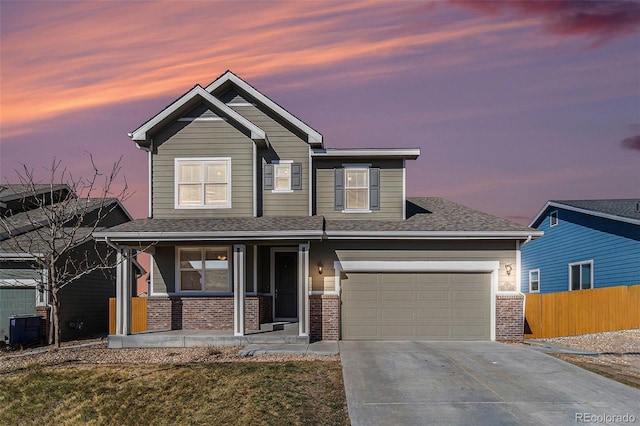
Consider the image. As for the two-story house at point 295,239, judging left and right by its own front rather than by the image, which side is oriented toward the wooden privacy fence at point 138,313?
right

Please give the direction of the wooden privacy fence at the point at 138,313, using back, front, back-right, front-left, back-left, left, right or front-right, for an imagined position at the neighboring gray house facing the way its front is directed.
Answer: left

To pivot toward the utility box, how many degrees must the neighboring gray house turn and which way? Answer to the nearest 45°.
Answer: approximately 45° to its left

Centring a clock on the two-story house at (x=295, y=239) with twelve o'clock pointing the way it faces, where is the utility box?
The utility box is roughly at 3 o'clock from the two-story house.

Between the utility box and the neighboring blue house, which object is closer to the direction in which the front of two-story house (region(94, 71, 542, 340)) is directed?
the utility box

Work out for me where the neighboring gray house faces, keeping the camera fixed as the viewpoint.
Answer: facing the viewer and to the left of the viewer

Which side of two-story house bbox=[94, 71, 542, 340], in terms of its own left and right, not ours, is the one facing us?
front

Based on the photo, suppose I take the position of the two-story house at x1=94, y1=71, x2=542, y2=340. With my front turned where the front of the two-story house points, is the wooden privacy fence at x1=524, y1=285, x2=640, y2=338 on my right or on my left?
on my left

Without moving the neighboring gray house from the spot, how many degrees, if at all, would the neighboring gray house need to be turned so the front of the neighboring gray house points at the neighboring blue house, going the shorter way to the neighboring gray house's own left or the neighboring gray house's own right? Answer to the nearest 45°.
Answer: approximately 135° to the neighboring gray house's own left

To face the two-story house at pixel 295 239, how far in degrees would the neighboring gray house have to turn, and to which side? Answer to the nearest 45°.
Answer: approximately 90° to its left

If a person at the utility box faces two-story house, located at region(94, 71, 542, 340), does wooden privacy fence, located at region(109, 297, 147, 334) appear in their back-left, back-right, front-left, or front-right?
front-left

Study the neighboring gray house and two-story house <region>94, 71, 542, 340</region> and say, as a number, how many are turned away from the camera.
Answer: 0
